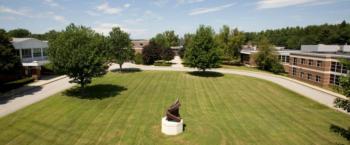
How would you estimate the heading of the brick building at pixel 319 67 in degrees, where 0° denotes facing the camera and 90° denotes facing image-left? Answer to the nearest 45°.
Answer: approximately 45°

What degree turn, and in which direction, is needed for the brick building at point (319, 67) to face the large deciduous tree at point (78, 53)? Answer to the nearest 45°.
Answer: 0° — it already faces it

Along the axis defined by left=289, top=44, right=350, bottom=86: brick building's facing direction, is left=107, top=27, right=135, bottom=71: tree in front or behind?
in front

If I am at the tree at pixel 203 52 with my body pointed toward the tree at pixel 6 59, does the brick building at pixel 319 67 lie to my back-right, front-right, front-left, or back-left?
back-left

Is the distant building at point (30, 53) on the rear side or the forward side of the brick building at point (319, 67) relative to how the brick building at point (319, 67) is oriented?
on the forward side

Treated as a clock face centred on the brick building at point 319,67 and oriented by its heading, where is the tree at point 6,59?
The tree is roughly at 12 o'clock from the brick building.

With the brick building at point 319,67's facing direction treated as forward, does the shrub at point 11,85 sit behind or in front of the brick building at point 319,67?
in front
